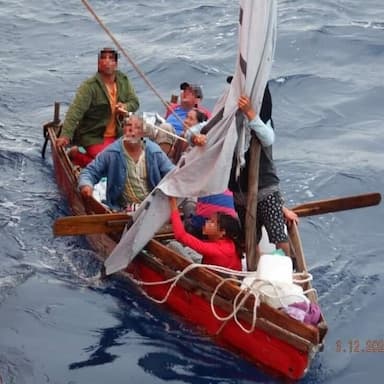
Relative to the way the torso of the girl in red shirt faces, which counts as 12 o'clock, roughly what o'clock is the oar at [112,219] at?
The oar is roughly at 1 o'clock from the girl in red shirt.

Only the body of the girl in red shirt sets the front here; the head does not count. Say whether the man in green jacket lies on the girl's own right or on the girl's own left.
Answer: on the girl's own right

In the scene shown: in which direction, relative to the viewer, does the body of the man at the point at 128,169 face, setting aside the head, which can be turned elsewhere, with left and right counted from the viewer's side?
facing the viewer

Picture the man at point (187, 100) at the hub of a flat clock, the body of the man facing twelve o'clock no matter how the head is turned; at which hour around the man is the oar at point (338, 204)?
The oar is roughly at 9 o'clock from the man.

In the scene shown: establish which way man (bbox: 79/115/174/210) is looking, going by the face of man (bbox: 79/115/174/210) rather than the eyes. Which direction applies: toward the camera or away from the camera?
toward the camera

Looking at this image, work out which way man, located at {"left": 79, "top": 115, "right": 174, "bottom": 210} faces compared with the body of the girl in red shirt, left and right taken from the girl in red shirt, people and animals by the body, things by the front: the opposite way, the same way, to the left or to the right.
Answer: to the left

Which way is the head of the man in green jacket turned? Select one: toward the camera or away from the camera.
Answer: toward the camera

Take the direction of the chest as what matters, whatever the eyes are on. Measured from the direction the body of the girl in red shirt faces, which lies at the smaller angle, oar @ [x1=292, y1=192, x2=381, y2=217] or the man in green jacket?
the man in green jacket

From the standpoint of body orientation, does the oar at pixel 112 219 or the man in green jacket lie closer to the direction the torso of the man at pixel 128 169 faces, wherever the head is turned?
the oar

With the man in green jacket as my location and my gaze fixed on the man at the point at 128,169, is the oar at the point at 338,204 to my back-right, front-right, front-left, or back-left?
front-left

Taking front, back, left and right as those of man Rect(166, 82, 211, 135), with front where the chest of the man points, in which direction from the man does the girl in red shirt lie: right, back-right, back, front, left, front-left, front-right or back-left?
front-left

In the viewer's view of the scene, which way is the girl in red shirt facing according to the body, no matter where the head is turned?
to the viewer's left

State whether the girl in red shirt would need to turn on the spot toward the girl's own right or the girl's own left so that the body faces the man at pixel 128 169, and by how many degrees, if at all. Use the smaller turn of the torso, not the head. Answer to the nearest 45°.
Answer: approximately 45° to the girl's own right

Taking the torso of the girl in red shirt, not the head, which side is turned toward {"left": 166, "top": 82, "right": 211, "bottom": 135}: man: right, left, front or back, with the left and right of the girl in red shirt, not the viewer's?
right
